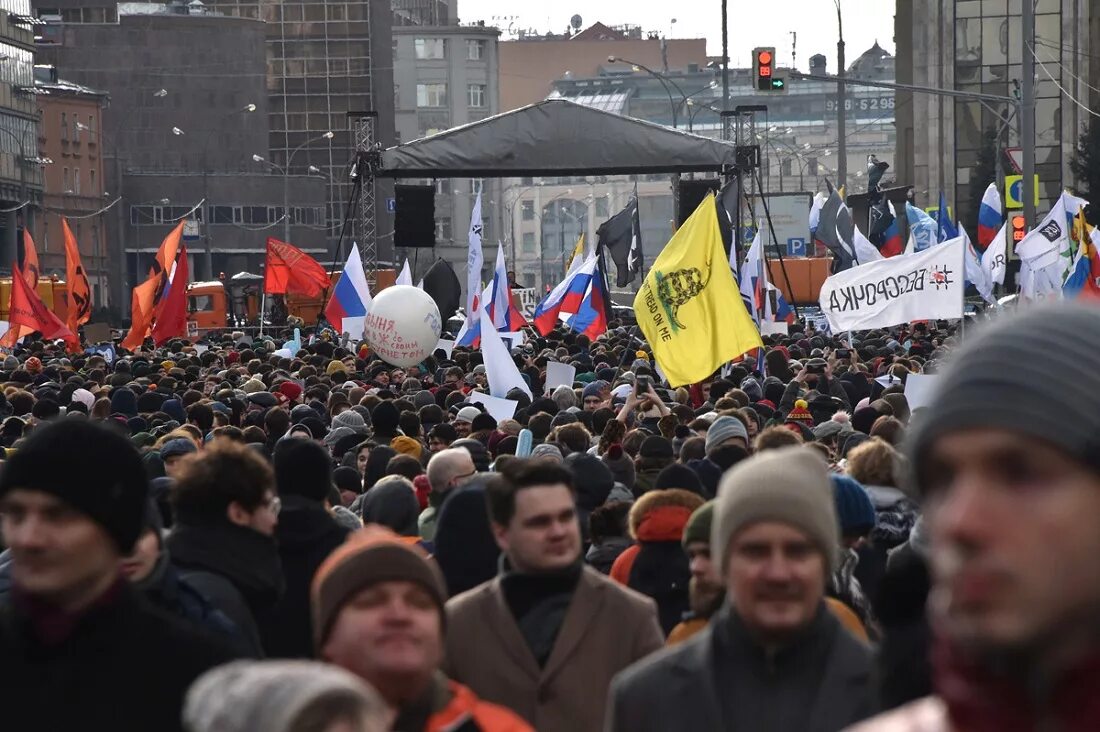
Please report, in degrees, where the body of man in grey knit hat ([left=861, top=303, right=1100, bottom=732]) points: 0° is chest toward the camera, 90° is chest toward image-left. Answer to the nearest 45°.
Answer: approximately 45°

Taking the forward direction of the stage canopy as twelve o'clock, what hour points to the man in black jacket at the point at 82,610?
The man in black jacket is roughly at 12 o'clock from the stage canopy.

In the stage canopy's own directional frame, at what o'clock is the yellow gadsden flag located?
The yellow gadsden flag is roughly at 12 o'clock from the stage canopy.

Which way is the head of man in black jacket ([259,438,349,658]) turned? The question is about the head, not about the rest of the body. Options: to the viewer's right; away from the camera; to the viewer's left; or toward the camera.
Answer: away from the camera

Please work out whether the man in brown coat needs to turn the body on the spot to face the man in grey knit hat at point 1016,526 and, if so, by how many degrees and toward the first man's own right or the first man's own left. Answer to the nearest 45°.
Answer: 0° — they already face them

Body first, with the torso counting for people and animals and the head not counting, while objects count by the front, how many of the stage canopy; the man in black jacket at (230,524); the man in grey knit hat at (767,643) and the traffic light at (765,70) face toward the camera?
3

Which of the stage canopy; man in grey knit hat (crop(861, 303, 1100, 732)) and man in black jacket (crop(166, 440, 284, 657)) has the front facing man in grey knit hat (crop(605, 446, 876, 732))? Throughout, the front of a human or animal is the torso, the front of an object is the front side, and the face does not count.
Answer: the stage canopy

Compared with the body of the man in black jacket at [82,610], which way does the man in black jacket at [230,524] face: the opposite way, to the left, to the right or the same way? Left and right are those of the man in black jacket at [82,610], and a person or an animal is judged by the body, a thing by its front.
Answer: the opposite way

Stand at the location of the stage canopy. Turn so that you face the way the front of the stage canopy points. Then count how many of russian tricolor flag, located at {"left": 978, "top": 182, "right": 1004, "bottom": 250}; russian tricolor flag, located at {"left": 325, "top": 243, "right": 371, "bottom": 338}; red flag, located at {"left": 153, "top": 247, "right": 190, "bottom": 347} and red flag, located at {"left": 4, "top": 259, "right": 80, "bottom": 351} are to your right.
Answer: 3

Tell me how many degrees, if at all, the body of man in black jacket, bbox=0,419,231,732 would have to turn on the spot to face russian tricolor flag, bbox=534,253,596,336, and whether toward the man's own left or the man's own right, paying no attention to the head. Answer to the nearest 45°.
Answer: approximately 135° to the man's own right
